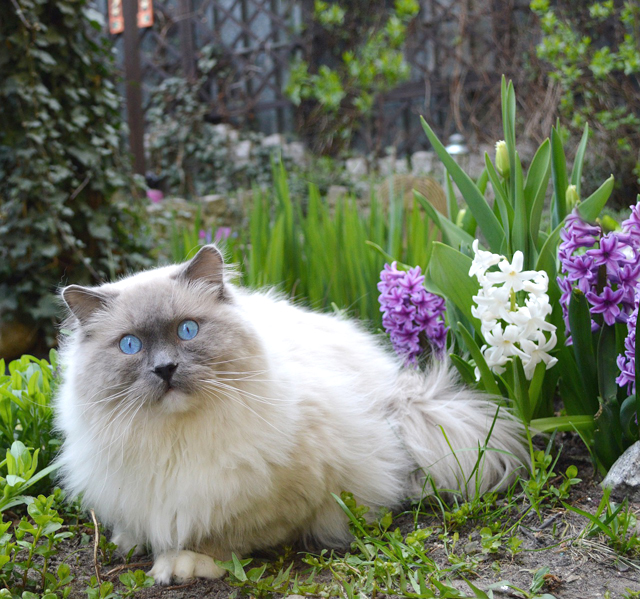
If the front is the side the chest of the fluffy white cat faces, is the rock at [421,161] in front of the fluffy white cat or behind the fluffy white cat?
behind

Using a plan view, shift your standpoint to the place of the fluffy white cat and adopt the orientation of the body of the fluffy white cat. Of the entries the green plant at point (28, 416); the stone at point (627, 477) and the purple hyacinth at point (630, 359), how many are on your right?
1

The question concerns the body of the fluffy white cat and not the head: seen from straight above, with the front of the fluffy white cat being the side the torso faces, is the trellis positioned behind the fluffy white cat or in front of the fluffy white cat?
behind

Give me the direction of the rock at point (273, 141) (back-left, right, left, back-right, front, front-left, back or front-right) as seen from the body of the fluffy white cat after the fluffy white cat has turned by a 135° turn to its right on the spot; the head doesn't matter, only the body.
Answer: front

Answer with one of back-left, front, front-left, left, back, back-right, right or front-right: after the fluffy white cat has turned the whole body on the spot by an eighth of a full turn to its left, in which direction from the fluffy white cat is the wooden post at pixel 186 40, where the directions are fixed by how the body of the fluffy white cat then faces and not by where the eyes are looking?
back

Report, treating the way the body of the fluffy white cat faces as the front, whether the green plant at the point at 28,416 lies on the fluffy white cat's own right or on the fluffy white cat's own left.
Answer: on the fluffy white cat's own right

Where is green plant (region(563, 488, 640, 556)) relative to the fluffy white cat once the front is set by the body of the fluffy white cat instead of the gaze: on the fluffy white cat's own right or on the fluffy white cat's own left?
on the fluffy white cat's own left

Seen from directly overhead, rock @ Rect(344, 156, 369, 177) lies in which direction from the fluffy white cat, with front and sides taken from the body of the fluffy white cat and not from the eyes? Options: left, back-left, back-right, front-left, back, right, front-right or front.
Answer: back-right

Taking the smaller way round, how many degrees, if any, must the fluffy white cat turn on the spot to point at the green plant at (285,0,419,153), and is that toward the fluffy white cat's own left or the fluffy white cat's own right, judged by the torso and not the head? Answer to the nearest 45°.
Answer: approximately 135° to the fluffy white cat's own right

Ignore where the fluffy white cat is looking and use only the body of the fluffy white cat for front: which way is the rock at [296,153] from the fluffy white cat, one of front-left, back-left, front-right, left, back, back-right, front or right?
back-right

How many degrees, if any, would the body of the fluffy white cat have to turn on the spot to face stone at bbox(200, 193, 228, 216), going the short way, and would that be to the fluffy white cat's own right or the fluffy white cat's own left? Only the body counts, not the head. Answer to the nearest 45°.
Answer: approximately 135° to the fluffy white cat's own right

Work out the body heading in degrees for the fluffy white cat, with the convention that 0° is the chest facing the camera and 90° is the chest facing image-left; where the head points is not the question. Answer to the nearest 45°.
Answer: approximately 45°

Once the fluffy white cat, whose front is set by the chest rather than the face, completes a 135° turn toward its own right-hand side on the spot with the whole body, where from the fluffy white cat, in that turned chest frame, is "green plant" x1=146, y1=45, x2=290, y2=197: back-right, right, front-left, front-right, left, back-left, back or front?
front

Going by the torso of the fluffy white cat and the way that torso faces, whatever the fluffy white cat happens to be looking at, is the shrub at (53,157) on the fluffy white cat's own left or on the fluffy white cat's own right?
on the fluffy white cat's own right
